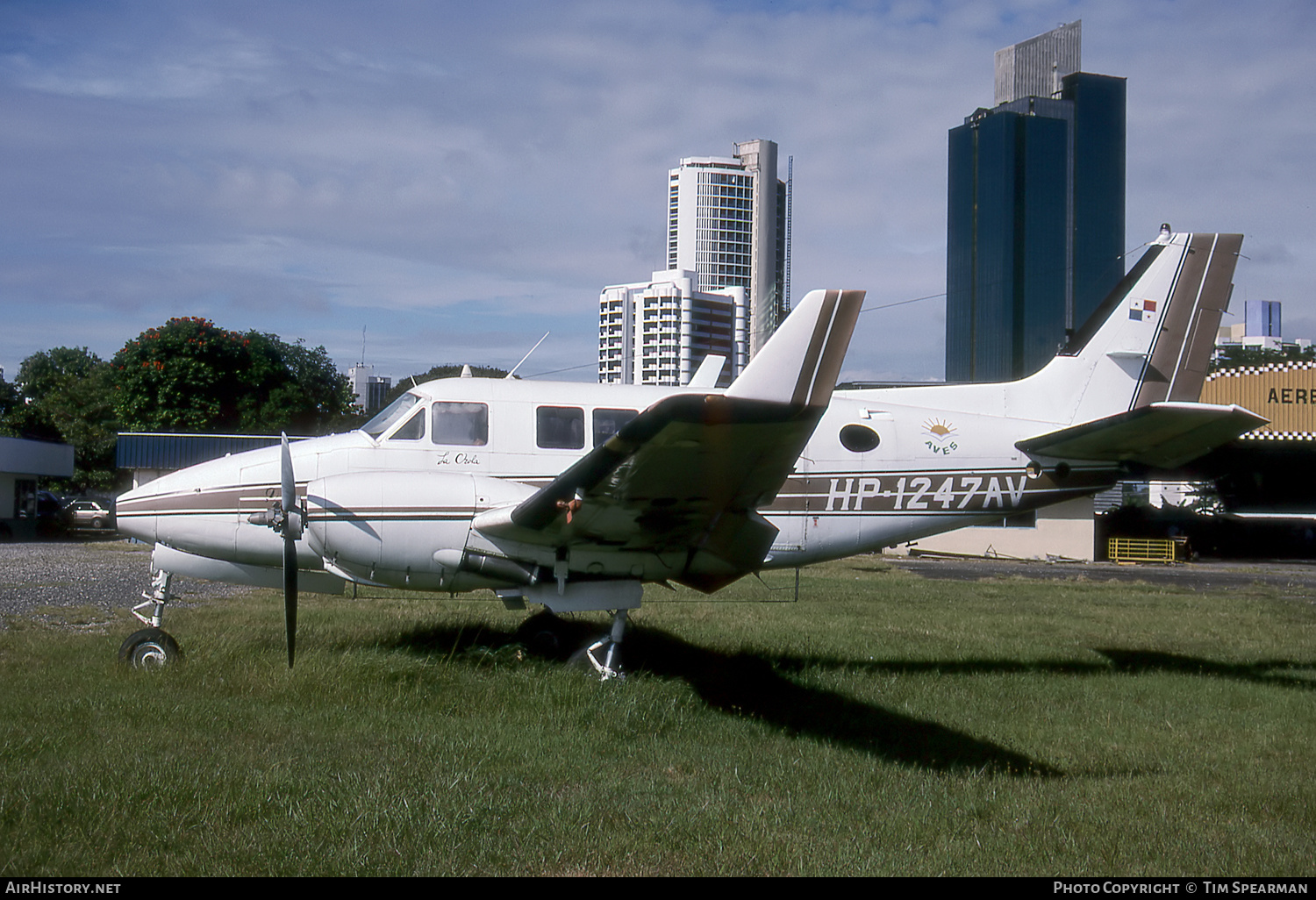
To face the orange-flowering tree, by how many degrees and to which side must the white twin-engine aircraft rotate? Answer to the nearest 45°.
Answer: approximately 45° to its right

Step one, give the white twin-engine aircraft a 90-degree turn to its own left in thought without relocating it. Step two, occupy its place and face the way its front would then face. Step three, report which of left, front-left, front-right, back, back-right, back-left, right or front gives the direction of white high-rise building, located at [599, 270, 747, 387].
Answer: back

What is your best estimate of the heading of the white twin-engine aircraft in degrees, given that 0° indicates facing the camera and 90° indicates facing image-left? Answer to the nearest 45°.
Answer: approximately 90°

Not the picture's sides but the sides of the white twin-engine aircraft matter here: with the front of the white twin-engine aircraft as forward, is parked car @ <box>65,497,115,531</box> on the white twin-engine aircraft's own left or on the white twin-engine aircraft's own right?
on the white twin-engine aircraft's own right
